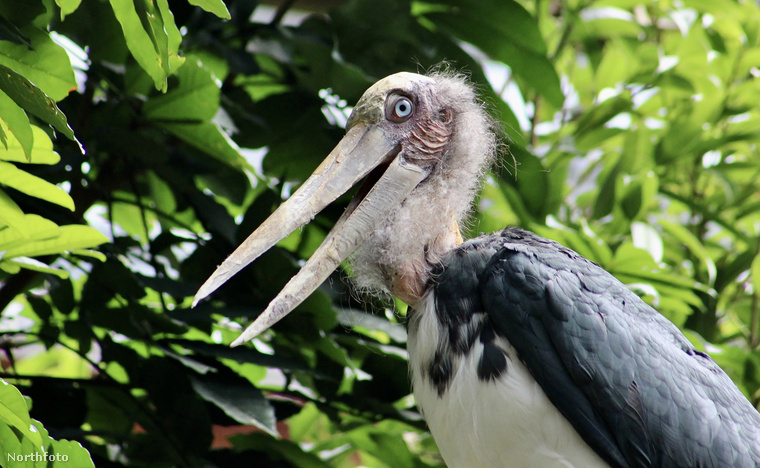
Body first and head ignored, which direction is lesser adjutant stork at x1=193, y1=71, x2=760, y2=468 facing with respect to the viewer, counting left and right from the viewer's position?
facing to the left of the viewer
